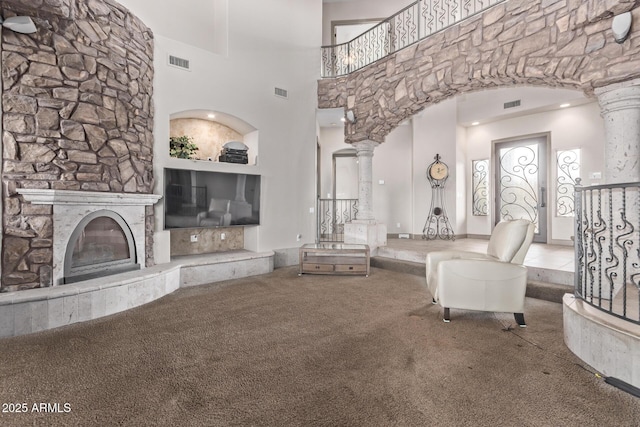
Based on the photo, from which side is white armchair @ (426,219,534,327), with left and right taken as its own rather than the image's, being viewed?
left

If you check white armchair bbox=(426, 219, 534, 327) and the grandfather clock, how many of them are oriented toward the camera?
1

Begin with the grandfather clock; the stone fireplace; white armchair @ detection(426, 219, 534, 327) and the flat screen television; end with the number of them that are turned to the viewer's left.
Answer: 1

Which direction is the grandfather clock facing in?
toward the camera

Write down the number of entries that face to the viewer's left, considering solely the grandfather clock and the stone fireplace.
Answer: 0

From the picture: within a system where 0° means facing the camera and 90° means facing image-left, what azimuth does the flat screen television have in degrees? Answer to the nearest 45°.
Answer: approximately 315°

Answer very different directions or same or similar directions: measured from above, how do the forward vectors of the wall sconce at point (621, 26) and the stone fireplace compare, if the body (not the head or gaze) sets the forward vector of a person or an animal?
very different directions

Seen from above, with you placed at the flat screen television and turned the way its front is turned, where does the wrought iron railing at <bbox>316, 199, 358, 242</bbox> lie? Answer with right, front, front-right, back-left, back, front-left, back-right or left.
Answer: left

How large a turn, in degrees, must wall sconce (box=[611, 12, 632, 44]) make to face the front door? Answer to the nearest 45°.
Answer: approximately 135° to its right

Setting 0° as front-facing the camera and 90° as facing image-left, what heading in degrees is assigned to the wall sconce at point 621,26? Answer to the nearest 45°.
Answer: approximately 45°

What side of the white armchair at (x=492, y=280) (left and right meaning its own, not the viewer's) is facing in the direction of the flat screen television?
front

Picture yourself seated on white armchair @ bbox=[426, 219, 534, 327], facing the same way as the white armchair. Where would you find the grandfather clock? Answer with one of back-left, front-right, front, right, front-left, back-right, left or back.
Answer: right
